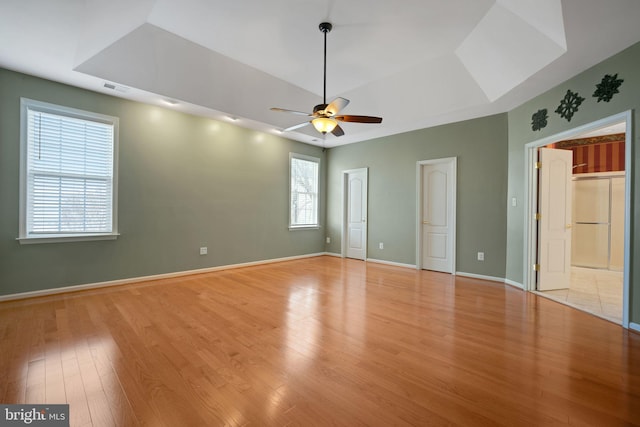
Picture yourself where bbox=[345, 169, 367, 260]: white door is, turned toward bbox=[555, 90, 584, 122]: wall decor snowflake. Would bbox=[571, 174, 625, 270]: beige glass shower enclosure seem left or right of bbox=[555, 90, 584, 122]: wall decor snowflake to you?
left

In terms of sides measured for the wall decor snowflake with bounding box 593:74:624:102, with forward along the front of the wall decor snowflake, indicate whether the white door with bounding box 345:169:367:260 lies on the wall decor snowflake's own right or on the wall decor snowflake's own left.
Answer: on the wall decor snowflake's own right

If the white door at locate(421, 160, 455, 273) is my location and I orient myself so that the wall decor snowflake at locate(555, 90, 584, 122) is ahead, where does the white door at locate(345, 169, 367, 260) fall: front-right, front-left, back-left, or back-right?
back-right

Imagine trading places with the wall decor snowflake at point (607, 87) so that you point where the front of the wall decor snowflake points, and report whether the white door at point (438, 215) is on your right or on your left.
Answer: on your right

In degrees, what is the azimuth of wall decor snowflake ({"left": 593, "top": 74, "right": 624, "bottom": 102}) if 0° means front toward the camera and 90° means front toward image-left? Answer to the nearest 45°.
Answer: approximately 45°

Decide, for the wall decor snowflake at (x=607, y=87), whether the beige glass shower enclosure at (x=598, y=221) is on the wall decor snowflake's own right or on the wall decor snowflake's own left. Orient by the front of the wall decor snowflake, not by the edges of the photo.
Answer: on the wall decor snowflake's own right

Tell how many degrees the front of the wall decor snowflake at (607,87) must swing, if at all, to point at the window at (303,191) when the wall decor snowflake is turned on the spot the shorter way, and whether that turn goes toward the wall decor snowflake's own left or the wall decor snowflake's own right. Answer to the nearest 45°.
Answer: approximately 45° to the wall decor snowflake's own right

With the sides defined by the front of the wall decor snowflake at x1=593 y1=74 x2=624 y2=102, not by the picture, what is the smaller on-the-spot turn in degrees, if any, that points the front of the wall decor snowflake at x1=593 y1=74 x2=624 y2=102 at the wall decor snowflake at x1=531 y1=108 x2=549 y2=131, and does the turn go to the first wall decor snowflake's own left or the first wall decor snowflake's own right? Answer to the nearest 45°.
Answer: approximately 90° to the first wall decor snowflake's own right

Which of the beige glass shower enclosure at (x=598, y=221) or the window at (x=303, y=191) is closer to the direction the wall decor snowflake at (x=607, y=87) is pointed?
the window

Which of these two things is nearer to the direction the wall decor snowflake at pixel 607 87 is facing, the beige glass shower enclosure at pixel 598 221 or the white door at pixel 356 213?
the white door

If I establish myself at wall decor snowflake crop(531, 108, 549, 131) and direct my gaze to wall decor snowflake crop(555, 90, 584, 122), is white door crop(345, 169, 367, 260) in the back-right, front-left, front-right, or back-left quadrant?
back-right

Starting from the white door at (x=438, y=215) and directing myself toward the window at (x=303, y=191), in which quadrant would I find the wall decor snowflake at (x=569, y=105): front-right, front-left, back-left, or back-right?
back-left
